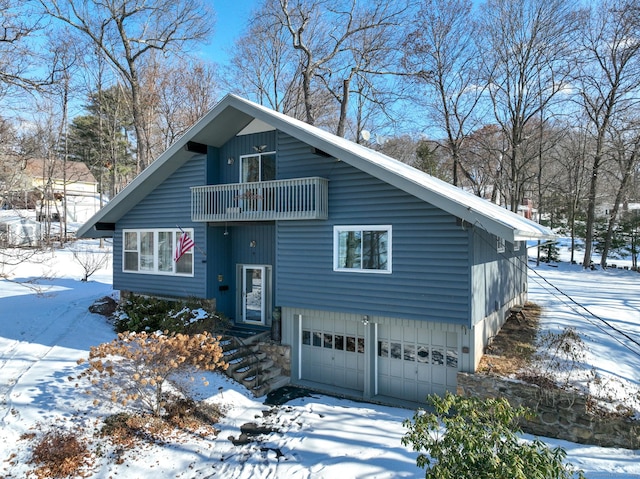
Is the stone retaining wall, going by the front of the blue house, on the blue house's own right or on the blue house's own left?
on the blue house's own left

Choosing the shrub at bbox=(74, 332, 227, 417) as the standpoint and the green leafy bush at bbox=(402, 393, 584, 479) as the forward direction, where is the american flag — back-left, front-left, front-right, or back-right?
back-left

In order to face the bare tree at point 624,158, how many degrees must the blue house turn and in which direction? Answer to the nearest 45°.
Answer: approximately 180°

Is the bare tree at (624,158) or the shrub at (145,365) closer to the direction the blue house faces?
the shrub

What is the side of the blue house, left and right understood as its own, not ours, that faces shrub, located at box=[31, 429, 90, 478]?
front

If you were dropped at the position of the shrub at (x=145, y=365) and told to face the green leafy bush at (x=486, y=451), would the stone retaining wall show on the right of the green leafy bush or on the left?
left

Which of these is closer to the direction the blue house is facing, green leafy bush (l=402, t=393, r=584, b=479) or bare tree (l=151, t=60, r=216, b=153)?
the green leafy bush

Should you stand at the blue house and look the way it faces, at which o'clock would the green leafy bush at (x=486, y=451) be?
The green leafy bush is roughly at 10 o'clock from the blue house.

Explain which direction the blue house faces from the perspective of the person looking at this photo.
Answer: facing the viewer and to the left of the viewer

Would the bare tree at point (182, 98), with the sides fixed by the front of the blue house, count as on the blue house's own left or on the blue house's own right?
on the blue house's own right

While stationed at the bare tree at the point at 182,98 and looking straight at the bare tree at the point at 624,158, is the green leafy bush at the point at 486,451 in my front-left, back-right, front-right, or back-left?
front-right
